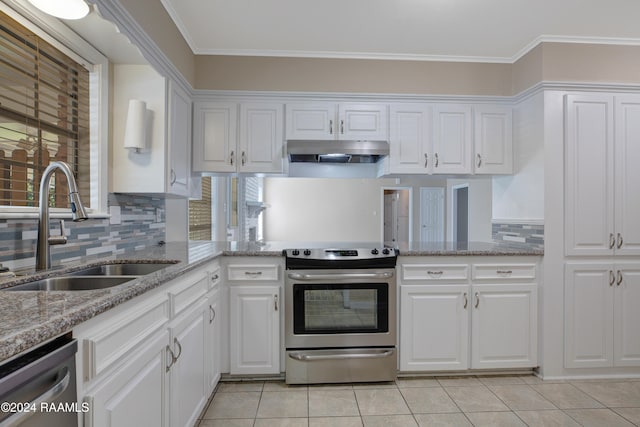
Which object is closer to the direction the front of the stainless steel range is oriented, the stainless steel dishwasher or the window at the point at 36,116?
the stainless steel dishwasher

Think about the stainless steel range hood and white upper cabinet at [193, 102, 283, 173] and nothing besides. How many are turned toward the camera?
2

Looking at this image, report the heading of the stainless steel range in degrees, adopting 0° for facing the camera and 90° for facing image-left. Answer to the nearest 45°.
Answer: approximately 0°

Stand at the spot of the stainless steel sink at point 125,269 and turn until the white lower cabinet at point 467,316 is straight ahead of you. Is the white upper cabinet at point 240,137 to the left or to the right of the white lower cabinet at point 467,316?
left

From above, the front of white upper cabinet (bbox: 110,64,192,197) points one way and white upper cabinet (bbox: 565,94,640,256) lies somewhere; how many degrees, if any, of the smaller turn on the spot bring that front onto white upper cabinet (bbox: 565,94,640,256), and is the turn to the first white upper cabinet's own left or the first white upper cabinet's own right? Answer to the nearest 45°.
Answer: approximately 45° to the first white upper cabinet's own left

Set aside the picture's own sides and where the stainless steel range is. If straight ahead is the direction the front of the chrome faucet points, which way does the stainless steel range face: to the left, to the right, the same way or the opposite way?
to the right

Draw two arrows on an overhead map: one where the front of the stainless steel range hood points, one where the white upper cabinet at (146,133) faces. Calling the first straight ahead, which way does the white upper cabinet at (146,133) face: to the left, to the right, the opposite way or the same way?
to the left

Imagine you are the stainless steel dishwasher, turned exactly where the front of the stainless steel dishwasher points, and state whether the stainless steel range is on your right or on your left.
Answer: on your left

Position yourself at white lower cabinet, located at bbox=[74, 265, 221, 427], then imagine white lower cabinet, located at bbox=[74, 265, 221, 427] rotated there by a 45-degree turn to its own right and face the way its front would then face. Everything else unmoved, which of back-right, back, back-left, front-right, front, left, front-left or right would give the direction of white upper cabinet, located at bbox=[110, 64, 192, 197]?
back

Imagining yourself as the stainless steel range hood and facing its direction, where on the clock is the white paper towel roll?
The white paper towel roll is roughly at 2 o'clock from the stainless steel range hood.

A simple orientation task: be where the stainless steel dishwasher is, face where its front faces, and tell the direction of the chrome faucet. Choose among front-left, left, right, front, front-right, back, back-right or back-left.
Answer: back-left

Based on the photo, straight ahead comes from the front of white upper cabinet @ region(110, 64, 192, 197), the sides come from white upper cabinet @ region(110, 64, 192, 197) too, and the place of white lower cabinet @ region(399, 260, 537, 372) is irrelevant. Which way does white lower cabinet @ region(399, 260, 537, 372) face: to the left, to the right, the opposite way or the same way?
to the right

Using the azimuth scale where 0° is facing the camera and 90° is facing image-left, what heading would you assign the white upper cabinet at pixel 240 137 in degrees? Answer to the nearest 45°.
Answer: approximately 0°

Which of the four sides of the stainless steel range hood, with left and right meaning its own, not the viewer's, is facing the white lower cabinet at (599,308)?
left

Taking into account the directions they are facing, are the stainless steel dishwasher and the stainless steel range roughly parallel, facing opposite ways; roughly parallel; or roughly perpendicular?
roughly perpendicular
